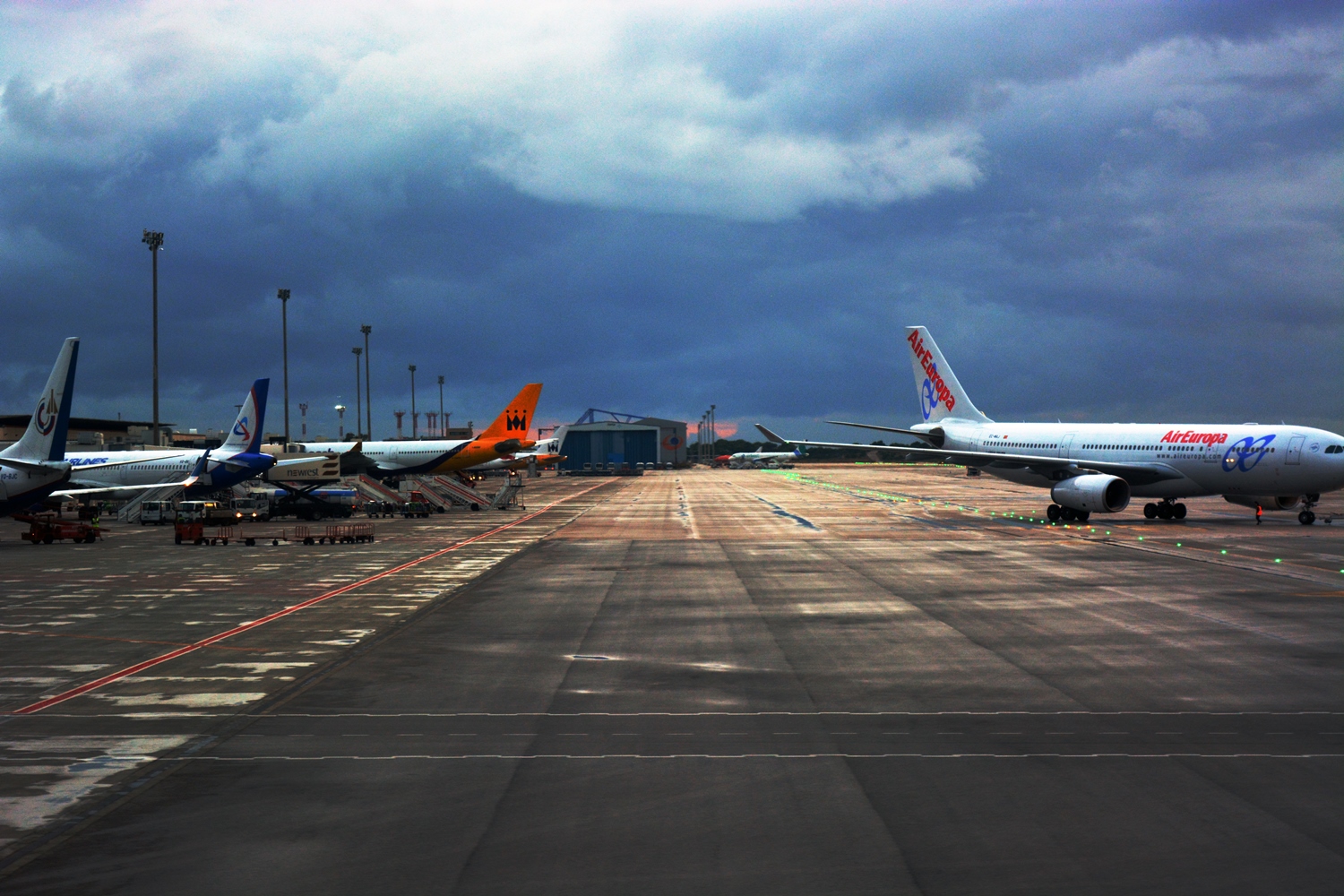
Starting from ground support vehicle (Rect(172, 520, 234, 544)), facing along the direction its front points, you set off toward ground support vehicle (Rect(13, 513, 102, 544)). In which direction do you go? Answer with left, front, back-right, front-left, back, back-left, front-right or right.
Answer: front-right

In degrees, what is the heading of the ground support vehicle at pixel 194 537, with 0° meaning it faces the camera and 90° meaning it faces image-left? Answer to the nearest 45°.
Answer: approximately 90°

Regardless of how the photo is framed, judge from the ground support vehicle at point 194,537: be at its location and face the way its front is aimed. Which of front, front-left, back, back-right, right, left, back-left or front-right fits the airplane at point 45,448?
front
